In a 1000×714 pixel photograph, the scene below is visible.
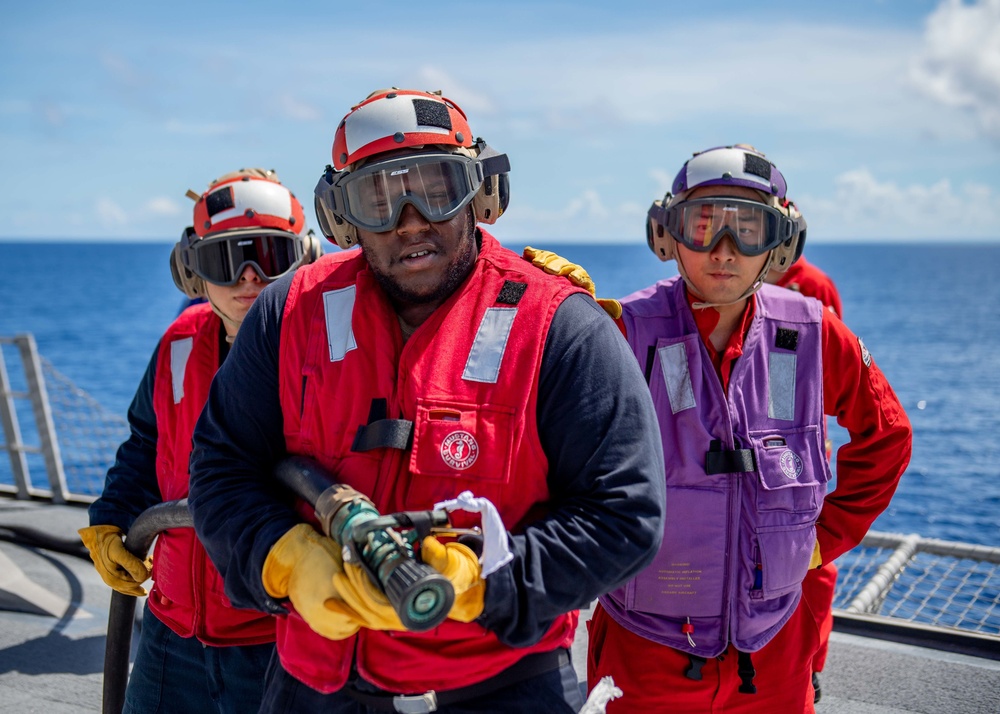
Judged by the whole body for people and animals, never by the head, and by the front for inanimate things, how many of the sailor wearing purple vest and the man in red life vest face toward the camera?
2

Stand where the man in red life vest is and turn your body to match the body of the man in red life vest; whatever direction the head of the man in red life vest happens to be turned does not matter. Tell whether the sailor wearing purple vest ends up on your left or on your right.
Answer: on your left

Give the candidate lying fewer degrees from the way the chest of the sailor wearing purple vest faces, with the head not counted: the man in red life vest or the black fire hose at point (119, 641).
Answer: the man in red life vest

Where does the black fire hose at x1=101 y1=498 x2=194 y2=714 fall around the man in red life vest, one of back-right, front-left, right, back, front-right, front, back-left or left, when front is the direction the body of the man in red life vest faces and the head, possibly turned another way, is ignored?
back-right

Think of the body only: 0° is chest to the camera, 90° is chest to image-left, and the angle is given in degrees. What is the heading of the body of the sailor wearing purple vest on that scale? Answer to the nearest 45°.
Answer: approximately 0°

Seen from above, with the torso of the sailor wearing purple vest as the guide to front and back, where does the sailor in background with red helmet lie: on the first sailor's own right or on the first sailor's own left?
on the first sailor's own right

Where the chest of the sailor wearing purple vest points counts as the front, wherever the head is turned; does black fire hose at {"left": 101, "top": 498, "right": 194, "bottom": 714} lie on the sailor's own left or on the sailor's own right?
on the sailor's own right

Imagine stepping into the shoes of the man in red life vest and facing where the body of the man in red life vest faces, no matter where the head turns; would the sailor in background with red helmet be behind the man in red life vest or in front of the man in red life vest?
behind
